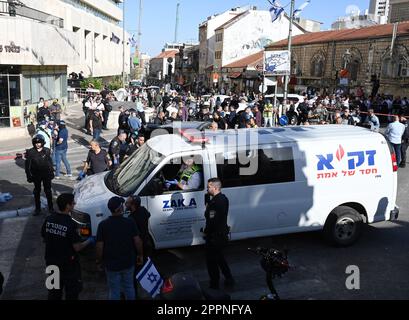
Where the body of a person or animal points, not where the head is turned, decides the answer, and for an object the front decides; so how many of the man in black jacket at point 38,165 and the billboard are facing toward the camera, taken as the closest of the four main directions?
2

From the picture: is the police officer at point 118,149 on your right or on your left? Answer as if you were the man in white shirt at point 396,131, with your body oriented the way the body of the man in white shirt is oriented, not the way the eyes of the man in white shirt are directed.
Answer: on your left

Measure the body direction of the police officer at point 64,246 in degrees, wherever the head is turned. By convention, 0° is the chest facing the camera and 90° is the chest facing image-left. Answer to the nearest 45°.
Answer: approximately 225°

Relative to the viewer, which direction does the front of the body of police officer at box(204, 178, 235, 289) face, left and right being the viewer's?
facing to the left of the viewer

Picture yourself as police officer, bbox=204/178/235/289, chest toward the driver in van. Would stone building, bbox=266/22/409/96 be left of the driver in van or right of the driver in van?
right

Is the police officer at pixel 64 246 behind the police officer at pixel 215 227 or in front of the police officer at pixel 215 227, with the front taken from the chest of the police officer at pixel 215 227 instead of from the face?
in front

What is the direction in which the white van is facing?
to the viewer's left

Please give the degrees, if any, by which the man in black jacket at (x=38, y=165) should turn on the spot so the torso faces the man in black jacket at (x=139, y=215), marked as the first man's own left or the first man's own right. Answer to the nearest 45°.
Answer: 0° — they already face them

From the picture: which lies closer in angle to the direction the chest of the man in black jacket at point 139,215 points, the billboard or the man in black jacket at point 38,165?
the man in black jacket

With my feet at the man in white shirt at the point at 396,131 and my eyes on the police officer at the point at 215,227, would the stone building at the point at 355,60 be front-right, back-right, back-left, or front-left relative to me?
back-right

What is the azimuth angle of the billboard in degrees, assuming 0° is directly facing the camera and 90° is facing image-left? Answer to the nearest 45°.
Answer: approximately 0°

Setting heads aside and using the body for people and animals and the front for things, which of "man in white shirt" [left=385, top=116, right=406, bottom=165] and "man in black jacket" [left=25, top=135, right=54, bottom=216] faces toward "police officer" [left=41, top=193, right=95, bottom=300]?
the man in black jacket
